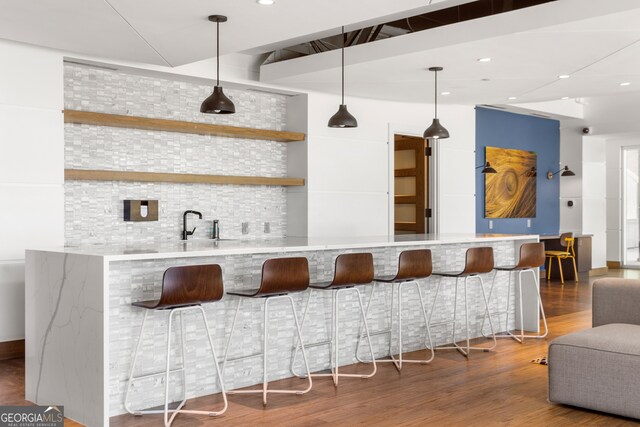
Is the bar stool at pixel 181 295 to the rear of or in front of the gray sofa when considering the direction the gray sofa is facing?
in front

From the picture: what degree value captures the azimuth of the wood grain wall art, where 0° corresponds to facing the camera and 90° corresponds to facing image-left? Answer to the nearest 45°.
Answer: approximately 315°

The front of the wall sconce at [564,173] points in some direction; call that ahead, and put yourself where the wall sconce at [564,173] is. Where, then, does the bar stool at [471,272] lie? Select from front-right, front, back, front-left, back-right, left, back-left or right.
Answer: front-right

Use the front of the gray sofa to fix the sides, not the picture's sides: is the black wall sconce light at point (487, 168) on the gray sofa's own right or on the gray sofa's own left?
on the gray sofa's own right

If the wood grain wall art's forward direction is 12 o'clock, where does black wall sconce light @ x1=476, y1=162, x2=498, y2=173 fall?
The black wall sconce light is roughly at 2 o'clock from the wood grain wall art.

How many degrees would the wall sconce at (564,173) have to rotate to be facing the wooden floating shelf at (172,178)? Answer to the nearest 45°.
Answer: approximately 90° to its right

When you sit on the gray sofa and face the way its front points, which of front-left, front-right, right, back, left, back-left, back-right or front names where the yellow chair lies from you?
back-right
